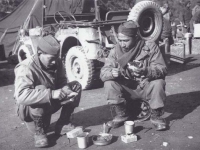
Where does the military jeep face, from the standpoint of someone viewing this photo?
facing away from the viewer and to the left of the viewer

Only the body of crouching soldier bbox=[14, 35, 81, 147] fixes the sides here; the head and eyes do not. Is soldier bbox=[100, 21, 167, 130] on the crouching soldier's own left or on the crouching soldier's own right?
on the crouching soldier's own left

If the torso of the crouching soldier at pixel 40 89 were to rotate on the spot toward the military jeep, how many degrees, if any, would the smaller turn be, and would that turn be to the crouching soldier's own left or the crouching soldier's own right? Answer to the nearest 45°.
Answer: approximately 90° to the crouching soldier's own left

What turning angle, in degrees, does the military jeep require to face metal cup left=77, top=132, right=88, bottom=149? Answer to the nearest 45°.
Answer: approximately 135° to its left

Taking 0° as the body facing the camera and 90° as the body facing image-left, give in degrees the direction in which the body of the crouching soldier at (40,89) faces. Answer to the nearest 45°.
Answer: approximately 315°

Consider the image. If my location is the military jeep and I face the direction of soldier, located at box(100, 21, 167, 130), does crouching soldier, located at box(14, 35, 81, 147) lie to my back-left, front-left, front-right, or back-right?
front-right

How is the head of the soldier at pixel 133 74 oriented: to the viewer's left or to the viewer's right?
to the viewer's left

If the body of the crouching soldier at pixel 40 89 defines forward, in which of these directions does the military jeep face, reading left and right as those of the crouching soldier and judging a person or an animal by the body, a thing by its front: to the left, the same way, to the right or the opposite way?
the opposite way

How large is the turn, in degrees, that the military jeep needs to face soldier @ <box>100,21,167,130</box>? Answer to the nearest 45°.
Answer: approximately 135° to its left

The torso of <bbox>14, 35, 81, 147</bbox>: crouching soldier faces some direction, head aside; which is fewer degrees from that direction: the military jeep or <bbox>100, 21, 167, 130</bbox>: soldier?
the soldier

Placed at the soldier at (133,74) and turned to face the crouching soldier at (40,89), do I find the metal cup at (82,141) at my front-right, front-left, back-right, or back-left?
front-left
